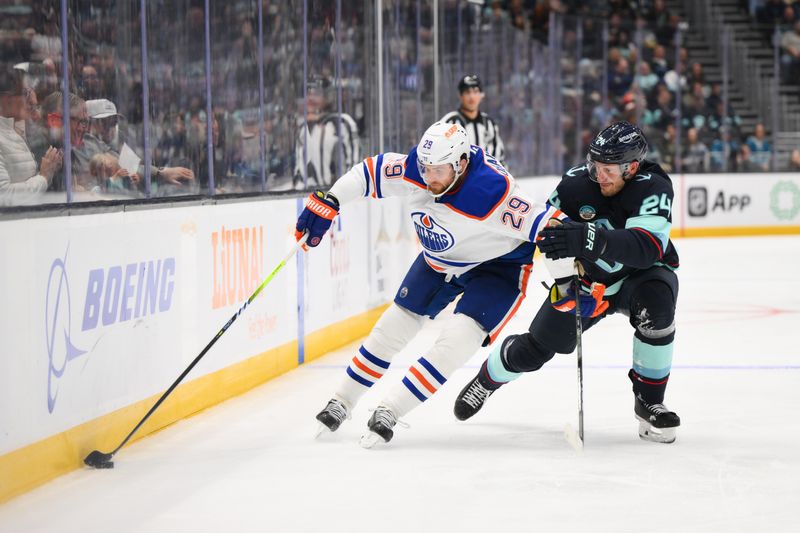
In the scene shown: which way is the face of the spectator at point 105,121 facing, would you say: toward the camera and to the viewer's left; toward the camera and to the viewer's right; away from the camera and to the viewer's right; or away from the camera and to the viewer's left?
toward the camera and to the viewer's right

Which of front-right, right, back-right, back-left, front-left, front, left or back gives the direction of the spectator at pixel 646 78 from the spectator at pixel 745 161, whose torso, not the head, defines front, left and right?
right

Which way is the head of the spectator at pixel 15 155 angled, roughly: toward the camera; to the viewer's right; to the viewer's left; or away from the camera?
to the viewer's right

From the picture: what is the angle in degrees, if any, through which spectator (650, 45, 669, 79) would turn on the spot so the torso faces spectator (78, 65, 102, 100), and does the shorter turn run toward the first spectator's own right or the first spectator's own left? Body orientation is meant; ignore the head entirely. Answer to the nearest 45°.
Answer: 0° — they already face them

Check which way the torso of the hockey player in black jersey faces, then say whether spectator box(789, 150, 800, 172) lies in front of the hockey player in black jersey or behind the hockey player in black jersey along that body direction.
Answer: behind

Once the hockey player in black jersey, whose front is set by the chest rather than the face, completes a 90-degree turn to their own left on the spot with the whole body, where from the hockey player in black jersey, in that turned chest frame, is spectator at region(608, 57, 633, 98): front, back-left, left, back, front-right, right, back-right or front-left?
back-left

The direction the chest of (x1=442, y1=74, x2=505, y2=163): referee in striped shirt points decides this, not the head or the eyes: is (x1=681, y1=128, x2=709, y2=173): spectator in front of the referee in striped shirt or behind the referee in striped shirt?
behind

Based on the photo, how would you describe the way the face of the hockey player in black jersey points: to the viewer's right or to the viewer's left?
to the viewer's left

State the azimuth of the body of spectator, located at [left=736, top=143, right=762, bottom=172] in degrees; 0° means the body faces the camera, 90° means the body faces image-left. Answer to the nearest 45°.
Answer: approximately 0°

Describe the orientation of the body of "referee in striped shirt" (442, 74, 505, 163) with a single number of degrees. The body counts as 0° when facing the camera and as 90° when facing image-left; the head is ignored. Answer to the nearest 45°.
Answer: approximately 0°
